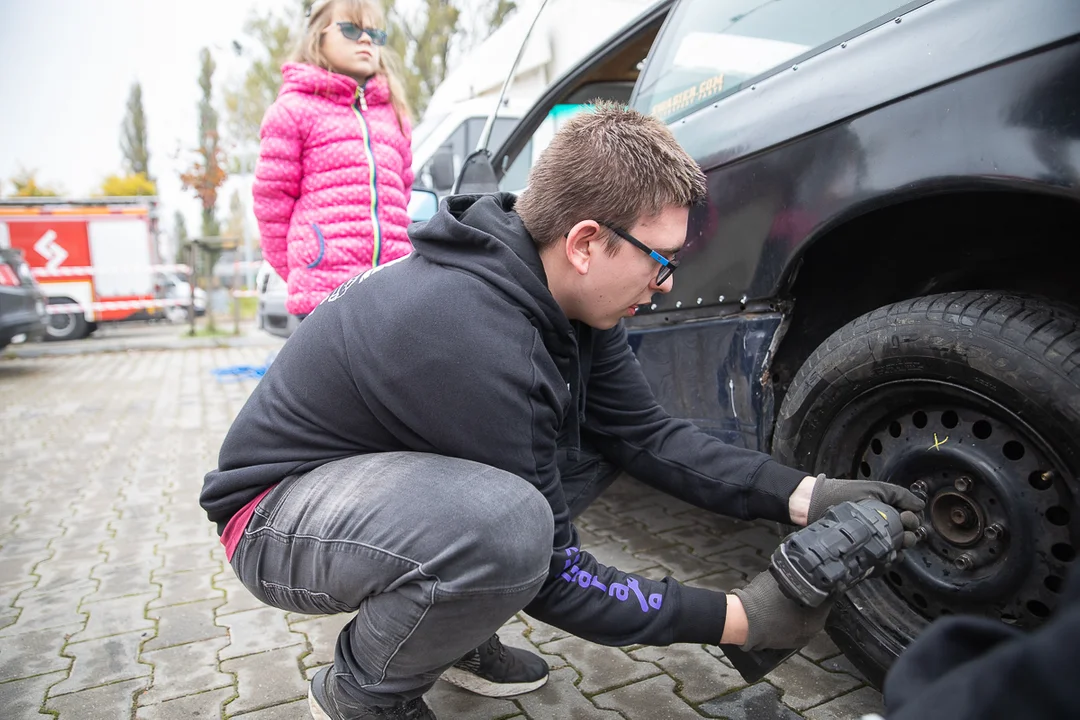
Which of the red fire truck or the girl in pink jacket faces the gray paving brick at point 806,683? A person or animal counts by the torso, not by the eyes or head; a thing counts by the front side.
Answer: the girl in pink jacket

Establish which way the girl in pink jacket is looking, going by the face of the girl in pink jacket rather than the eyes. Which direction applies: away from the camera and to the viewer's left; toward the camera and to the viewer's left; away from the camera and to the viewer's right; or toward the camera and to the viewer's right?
toward the camera and to the viewer's right

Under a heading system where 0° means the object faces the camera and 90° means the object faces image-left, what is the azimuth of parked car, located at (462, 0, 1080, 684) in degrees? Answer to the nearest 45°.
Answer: approximately 135°

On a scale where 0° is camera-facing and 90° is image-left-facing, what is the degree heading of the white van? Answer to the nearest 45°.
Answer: approximately 45°

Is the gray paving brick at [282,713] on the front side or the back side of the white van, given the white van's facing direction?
on the front side

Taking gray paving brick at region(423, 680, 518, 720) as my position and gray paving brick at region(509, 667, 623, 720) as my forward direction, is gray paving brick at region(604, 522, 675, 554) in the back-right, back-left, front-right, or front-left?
front-left

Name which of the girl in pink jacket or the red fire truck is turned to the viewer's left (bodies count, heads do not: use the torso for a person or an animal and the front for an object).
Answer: the red fire truck

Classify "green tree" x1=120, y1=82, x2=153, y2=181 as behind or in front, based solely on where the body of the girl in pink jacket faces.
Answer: behind

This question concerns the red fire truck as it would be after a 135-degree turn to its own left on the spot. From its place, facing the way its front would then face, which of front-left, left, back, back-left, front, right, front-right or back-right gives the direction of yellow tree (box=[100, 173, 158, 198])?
back-left
